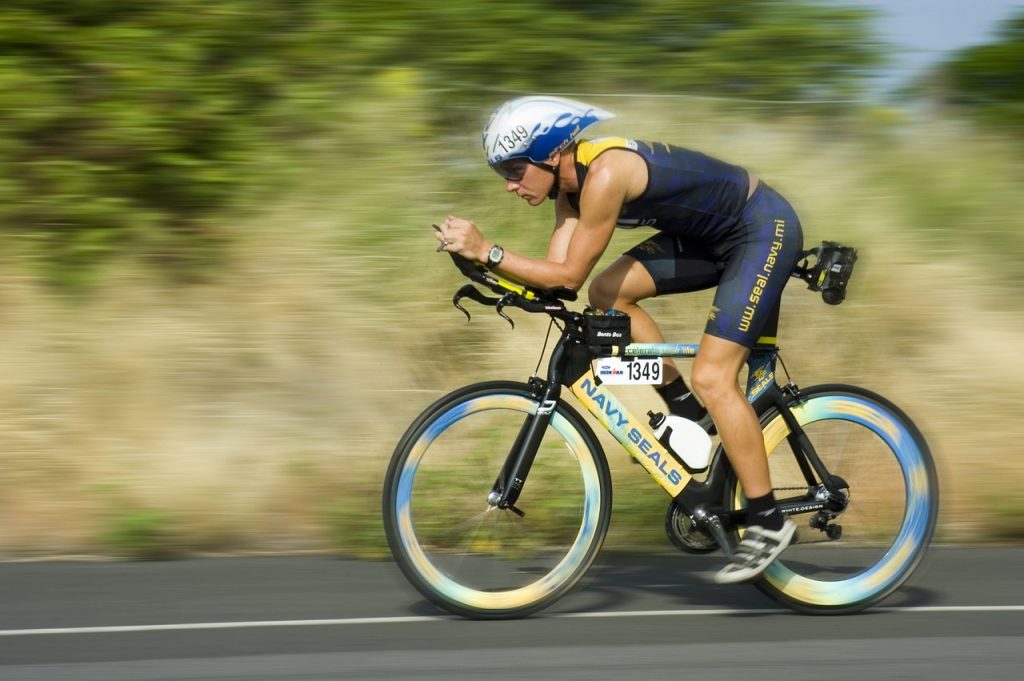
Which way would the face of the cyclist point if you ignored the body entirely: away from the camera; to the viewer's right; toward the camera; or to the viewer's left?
to the viewer's left

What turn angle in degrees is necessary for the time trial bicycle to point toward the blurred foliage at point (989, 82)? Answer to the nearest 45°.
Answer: approximately 135° to its right

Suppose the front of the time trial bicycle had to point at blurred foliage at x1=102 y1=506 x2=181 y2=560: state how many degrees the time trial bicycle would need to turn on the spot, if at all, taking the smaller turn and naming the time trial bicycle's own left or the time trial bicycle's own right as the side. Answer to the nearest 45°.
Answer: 0° — it already faces it

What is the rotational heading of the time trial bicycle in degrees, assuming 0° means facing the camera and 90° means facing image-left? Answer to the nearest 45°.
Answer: approximately 90°

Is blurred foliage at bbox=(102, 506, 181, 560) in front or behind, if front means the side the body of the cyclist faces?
in front

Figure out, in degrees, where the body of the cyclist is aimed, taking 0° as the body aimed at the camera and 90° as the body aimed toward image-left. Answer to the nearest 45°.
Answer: approximately 90°
